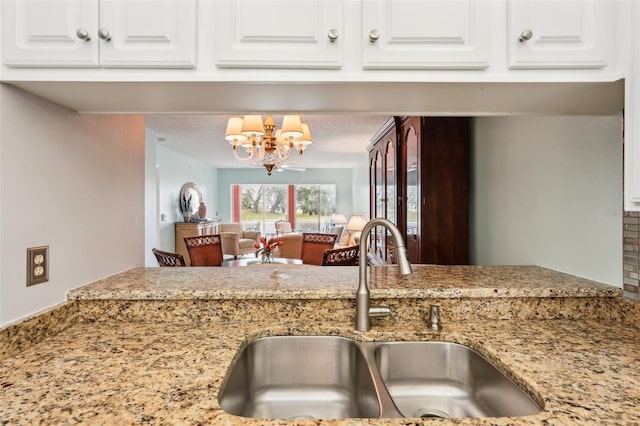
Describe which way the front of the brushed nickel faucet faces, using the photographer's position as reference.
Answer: facing the viewer and to the right of the viewer

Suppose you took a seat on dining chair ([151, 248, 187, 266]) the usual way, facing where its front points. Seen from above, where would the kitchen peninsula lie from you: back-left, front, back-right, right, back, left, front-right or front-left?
back-right

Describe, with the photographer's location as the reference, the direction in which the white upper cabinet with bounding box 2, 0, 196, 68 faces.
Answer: facing the viewer

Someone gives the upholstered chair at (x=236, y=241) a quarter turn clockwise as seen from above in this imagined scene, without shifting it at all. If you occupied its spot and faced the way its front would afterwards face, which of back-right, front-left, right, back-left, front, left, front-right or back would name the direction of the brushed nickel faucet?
front-left

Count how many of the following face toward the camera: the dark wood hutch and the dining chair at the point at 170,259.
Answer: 0

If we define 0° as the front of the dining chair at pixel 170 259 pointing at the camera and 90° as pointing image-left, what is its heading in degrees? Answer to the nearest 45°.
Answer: approximately 225°

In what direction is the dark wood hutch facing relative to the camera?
to the viewer's left

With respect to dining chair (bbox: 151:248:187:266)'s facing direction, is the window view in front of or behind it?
in front

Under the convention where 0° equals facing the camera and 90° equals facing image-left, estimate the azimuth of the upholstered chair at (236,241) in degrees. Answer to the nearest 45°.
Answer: approximately 315°

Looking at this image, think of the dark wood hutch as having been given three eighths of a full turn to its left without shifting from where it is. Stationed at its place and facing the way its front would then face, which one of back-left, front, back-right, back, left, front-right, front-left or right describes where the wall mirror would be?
back

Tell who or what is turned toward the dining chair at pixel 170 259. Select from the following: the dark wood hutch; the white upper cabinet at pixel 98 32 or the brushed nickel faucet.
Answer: the dark wood hutch
